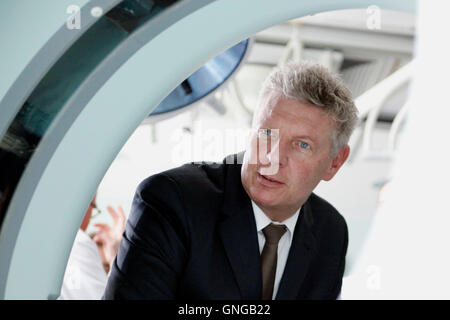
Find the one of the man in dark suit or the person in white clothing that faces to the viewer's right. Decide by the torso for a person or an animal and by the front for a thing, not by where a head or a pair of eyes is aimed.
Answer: the person in white clothing

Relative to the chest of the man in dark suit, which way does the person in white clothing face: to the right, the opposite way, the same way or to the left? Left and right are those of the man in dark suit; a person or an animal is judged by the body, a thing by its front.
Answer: to the left

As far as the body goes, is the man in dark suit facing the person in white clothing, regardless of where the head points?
no

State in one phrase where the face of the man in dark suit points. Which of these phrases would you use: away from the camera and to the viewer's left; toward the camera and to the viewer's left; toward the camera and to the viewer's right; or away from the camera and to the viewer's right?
toward the camera and to the viewer's left

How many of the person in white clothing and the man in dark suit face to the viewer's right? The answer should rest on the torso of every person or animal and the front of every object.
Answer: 1

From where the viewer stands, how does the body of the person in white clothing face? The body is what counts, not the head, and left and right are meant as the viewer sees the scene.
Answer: facing to the right of the viewer

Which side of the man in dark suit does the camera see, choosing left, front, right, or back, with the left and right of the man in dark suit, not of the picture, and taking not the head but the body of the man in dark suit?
front
